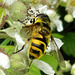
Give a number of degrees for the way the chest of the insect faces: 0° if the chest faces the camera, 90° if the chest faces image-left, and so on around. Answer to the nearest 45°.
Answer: approximately 180°
